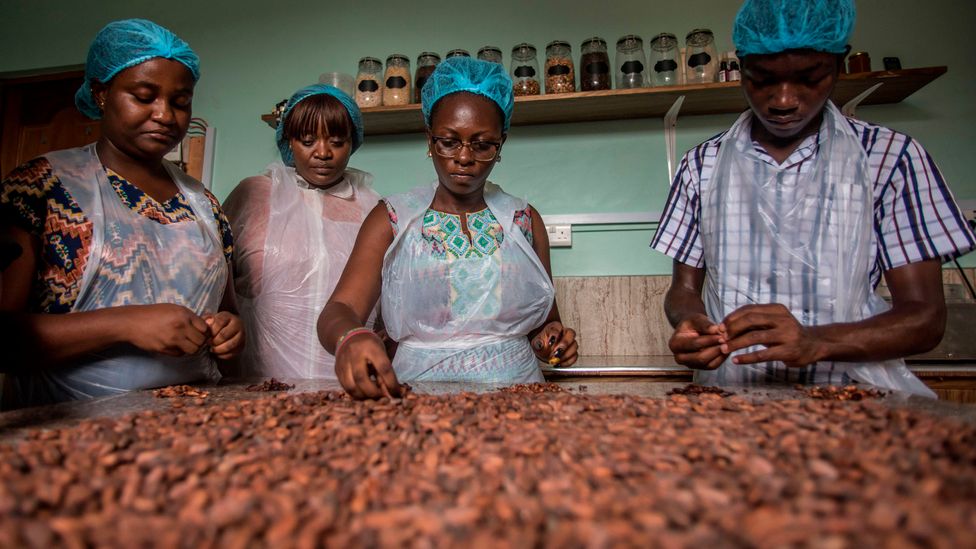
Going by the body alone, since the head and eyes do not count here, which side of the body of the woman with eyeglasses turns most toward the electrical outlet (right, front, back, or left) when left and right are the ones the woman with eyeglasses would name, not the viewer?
back

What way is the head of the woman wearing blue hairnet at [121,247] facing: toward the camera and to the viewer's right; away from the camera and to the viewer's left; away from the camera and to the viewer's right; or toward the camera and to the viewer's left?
toward the camera and to the viewer's right

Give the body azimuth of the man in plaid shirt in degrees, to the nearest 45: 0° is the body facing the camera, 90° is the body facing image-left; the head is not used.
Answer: approximately 0°

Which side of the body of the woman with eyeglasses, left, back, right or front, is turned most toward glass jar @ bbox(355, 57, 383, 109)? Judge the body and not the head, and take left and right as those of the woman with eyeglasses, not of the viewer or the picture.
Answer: back

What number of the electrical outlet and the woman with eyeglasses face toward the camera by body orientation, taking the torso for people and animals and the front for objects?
2

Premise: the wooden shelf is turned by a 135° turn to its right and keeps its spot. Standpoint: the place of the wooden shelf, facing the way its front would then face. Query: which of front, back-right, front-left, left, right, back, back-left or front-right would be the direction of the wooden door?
front-left

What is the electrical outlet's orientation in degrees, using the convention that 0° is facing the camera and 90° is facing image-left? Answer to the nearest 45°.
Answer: approximately 0°

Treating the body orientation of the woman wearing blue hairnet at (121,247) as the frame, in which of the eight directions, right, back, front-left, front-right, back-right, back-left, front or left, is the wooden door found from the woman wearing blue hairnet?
back-left

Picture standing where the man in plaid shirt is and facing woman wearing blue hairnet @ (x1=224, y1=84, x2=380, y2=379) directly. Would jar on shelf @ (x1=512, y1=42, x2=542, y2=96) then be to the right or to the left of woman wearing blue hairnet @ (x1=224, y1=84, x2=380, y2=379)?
right
